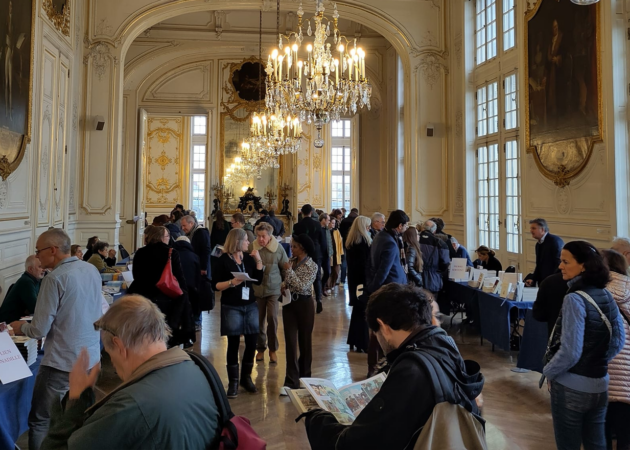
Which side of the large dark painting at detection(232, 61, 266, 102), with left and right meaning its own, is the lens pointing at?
front

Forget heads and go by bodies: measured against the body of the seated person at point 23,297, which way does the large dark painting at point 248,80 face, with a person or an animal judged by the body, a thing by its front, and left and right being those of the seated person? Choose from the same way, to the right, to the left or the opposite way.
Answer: to the right

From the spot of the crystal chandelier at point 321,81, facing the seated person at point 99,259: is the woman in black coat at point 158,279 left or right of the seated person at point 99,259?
left

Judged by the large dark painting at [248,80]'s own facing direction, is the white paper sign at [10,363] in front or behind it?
in front

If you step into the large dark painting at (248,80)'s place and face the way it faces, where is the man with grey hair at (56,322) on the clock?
The man with grey hair is roughly at 12 o'clock from the large dark painting.

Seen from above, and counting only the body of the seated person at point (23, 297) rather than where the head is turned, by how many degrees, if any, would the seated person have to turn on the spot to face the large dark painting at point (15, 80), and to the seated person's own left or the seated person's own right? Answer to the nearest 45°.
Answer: approximately 90° to the seated person's own left

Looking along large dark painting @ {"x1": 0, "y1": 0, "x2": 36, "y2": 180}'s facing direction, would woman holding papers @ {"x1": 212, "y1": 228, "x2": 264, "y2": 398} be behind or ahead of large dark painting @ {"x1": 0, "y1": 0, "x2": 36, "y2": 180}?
ahead

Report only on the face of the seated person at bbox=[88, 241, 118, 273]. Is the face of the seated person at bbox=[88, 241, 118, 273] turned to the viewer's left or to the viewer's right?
to the viewer's right

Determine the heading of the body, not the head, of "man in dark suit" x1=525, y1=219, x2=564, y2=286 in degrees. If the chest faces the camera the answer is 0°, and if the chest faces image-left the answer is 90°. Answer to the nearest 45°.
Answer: approximately 90°
